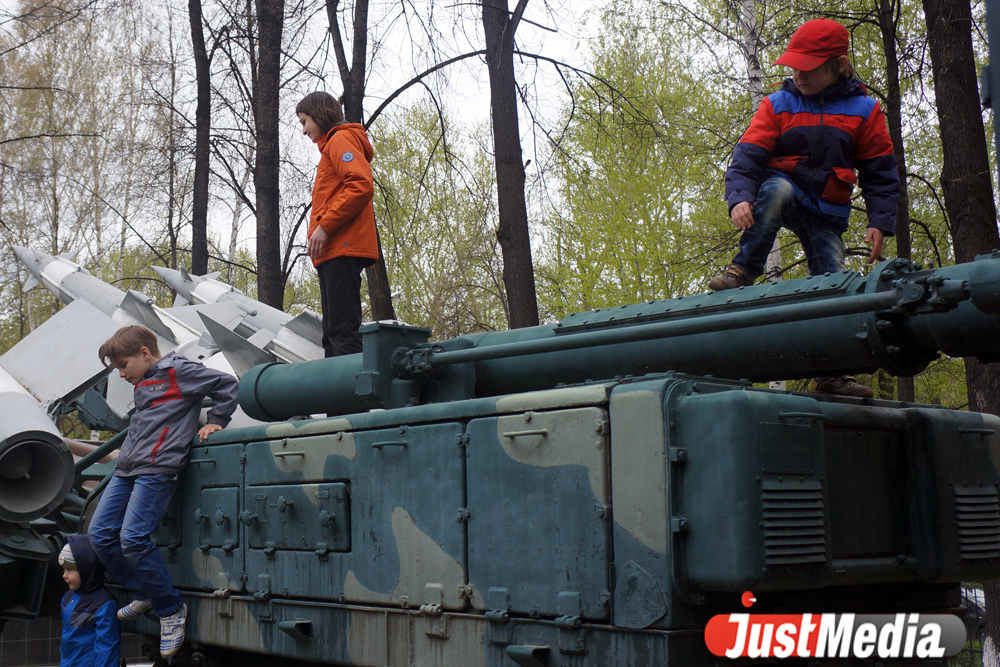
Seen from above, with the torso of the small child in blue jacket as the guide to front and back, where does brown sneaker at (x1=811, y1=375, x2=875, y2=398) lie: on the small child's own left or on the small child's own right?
on the small child's own left

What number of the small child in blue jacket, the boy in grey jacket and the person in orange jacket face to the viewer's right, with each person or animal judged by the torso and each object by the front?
0

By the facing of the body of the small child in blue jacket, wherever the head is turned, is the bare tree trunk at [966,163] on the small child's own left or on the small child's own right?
on the small child's own left

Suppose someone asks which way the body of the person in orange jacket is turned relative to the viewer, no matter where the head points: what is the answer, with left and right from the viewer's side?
facing to the left of the viewer

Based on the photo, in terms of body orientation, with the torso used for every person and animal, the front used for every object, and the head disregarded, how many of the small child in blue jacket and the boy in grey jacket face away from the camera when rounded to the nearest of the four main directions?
0

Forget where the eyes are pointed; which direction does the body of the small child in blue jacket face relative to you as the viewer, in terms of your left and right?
facing the viewer and to the left of the viewer

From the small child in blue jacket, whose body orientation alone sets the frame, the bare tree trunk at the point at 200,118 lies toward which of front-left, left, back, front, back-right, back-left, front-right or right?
back-right

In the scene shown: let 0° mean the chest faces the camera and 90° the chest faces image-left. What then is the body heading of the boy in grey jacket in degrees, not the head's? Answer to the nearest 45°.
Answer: approximately 45°
